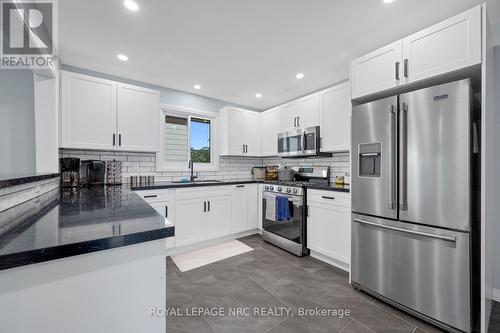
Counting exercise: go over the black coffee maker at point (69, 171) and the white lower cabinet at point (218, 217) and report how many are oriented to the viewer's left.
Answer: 0

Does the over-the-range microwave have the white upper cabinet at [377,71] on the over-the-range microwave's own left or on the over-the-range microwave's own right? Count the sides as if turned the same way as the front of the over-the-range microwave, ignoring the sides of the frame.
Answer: on the over-the-range microwave's own left

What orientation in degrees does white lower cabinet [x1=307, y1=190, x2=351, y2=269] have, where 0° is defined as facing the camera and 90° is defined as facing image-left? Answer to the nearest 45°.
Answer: approximately 45°

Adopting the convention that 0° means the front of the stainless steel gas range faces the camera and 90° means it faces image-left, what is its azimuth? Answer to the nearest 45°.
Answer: approximately 45°

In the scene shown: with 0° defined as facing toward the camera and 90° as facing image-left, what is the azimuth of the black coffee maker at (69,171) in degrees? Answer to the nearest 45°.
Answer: approximately 0°

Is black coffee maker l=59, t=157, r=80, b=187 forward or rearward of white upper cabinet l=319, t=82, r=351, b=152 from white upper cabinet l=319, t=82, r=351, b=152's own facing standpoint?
forward

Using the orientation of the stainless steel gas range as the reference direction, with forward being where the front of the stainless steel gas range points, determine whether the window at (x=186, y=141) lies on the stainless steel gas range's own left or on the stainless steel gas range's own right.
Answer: on the stainless steel gas range's own right

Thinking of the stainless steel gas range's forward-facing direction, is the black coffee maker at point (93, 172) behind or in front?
in front

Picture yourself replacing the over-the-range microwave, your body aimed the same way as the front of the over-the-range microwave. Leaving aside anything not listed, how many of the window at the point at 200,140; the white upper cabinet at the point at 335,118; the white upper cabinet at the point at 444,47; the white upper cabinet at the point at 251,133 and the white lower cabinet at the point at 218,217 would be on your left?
2
